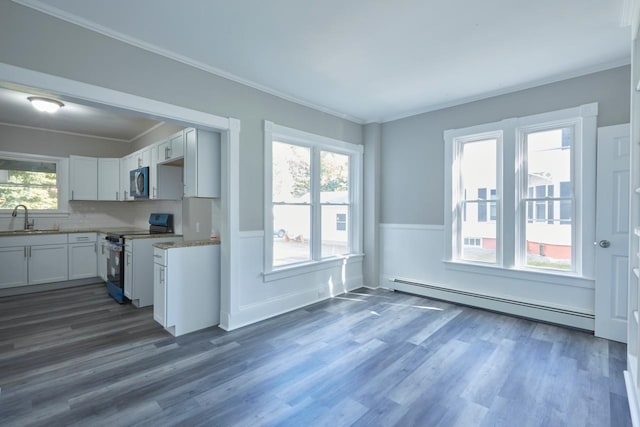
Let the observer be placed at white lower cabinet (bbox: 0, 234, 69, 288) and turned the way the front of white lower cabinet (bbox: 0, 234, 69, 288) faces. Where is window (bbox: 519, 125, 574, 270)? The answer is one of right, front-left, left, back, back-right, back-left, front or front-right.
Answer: front-left

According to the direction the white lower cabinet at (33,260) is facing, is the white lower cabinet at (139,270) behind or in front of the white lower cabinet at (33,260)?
in front

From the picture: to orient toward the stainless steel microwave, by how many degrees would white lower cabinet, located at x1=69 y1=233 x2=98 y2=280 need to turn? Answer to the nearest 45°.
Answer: approximately 45° to its left

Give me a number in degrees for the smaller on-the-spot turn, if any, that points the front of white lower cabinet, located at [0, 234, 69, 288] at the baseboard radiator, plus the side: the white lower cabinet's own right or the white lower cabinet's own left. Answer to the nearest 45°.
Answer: approximately 45° to the white lower cabinet's own left

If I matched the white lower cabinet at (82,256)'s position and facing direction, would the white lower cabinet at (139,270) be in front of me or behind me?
in front

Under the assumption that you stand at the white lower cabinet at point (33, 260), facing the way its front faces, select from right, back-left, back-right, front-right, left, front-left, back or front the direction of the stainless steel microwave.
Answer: front-left

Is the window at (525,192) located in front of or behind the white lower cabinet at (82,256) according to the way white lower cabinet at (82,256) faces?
in front

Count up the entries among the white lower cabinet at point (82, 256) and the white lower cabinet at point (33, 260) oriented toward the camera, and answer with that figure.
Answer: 2

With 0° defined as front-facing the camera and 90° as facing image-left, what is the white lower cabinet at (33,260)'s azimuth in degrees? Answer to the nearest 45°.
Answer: approximately 0°

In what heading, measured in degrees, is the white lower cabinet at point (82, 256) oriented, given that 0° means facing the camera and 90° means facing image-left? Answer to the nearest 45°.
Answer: approximately 0°
